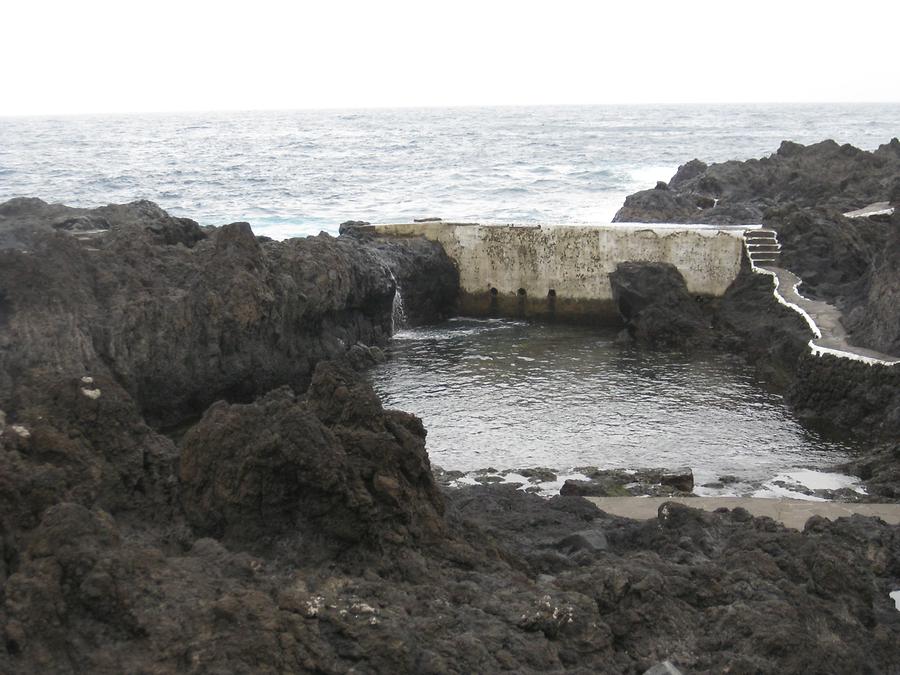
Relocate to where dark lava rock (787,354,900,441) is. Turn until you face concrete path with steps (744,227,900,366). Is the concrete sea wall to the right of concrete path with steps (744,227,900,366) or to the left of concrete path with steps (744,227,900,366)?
left

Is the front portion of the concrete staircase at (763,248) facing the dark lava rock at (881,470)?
yes

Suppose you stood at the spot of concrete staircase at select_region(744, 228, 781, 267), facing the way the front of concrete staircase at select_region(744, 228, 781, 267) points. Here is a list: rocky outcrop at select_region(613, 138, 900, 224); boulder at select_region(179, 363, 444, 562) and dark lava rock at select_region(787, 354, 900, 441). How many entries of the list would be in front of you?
2

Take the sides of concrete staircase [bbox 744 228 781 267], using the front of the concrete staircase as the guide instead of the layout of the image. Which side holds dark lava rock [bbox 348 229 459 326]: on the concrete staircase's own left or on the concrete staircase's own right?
on the concrete staircase's own right

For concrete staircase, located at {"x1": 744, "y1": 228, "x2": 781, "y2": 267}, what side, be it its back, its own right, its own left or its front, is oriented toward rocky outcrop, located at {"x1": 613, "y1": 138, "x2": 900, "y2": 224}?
back

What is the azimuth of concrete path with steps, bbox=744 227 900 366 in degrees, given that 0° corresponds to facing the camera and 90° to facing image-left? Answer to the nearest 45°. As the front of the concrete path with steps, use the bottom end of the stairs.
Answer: approximately 0°

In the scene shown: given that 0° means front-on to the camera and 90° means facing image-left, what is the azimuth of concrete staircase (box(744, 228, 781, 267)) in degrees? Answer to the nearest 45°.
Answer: approximately 0°

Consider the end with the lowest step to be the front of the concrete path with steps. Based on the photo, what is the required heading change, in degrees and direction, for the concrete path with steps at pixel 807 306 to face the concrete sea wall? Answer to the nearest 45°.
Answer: approximately 90° to its right

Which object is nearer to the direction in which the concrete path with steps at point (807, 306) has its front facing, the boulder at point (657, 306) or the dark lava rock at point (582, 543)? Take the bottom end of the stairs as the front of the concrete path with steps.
the dark lava rock
